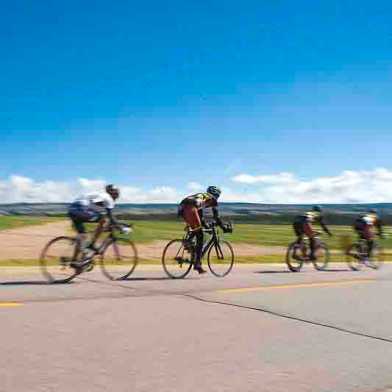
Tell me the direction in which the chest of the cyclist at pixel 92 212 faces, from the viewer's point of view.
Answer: to the viewer's right

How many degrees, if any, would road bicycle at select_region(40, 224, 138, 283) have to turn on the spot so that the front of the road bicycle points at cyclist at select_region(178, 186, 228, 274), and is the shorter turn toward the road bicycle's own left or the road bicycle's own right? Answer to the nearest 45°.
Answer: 0° — it already faces them

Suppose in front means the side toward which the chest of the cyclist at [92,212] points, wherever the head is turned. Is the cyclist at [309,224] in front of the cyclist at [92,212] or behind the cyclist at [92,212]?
in front

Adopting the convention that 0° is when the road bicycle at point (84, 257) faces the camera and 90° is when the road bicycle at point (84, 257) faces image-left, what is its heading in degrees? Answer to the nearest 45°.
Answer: approximately 270°

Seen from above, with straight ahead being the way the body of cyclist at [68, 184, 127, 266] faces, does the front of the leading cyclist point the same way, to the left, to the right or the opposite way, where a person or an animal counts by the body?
the same way

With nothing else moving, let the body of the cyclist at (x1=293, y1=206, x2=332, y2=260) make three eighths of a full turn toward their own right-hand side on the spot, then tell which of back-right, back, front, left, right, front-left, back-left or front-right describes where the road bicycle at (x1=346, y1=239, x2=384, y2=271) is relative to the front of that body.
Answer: back

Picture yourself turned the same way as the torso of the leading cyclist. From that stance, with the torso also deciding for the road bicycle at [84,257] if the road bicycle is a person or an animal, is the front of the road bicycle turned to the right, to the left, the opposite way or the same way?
the same way

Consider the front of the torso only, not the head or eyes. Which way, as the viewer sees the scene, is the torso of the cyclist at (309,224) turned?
to the viewer's right

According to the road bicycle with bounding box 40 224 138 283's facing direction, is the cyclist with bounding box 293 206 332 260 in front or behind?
in front

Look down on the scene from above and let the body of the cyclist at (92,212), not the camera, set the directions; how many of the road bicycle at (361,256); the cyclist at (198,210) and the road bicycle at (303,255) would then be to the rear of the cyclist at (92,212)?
0
